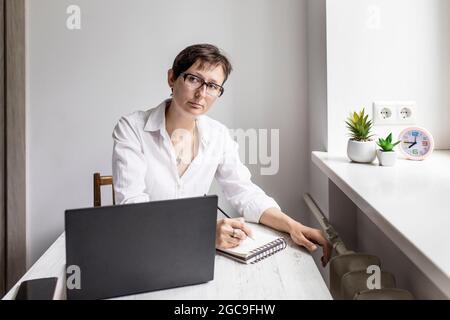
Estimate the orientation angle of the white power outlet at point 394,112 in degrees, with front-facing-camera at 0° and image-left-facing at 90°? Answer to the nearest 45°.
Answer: approximately 0°

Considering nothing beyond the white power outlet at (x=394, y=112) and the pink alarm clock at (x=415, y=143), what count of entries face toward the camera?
2

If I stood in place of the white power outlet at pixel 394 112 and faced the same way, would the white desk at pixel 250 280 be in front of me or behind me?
in front

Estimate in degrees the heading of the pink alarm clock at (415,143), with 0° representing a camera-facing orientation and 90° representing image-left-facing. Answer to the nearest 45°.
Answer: approximately 0°
